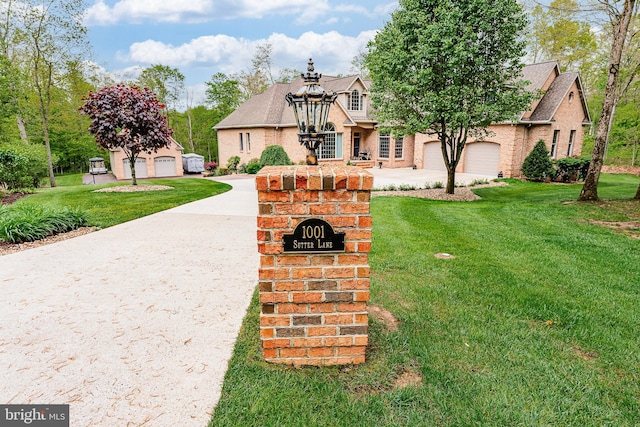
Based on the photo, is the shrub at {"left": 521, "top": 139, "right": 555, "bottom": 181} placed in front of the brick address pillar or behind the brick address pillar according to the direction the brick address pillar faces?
behind

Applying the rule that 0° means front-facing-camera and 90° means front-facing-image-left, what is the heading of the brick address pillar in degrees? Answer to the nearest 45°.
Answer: approximately 0°

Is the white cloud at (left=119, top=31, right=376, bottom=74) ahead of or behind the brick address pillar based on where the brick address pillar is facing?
behind

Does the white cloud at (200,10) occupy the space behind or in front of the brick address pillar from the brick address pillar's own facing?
behind

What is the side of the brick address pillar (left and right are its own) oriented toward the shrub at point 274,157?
back

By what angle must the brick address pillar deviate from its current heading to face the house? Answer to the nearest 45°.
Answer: approximately 180°

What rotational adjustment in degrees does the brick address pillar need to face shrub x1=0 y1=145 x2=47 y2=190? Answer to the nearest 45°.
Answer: approximately 135° to its right

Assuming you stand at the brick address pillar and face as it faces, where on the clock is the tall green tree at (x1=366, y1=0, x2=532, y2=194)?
The tall green tree is roughly at 7 o'clock from the brick address pillar.

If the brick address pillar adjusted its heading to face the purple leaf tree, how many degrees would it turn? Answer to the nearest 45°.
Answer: approximately 135° to its right

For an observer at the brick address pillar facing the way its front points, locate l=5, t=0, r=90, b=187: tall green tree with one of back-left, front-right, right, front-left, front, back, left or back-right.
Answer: back-right

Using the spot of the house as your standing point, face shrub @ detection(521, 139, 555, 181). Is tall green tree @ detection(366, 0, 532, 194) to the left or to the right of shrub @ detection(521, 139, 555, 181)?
right
